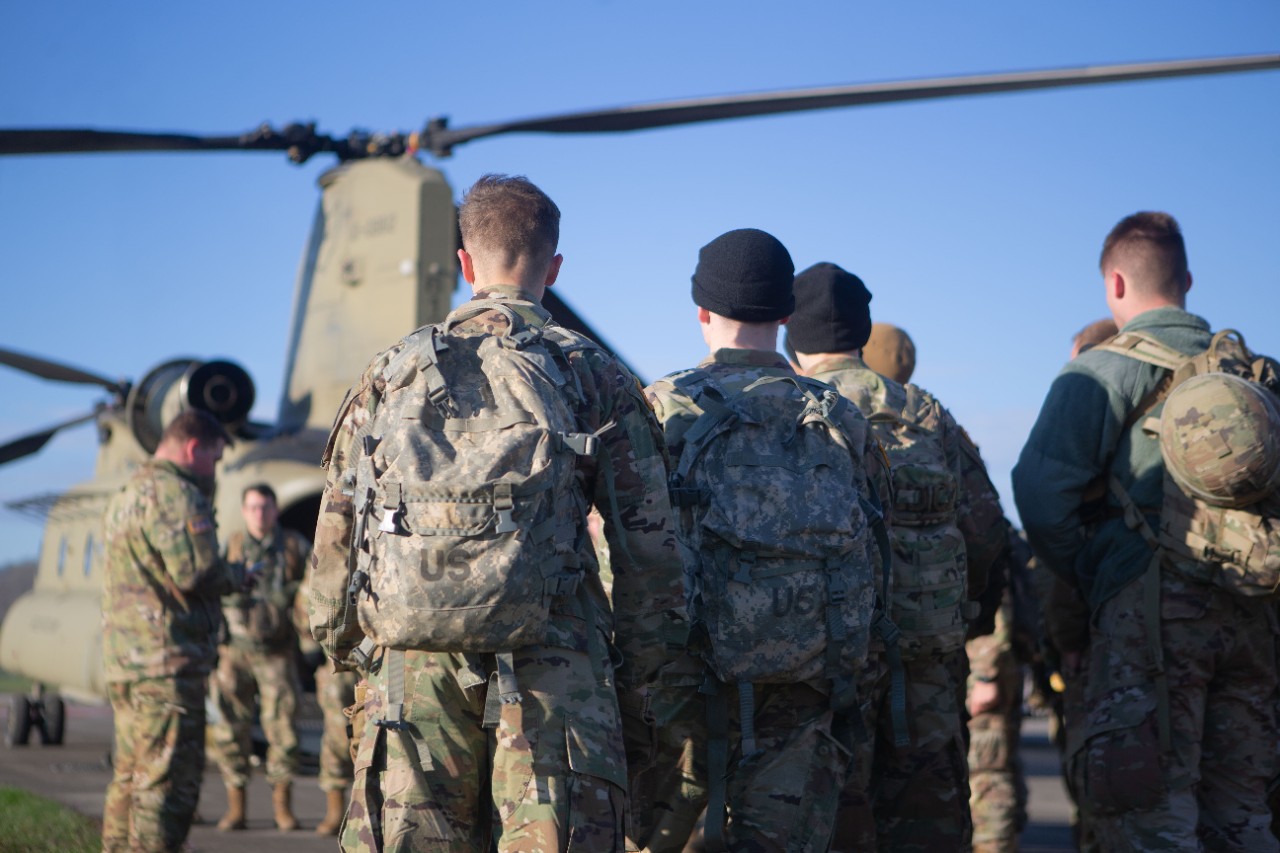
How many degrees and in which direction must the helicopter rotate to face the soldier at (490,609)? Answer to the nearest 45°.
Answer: approximately 135° to its left

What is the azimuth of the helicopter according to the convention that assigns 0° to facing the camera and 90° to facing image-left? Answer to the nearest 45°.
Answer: approximately 135°

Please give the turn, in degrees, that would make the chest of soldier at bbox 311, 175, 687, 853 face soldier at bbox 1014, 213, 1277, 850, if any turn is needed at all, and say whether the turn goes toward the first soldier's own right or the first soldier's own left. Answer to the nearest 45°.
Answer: approximately 45° to the first soldier's own right

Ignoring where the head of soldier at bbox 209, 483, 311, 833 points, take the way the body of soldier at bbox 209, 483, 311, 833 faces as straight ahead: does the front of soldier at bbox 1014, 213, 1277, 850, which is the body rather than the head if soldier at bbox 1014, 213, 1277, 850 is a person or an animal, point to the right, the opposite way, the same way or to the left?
the opposite way

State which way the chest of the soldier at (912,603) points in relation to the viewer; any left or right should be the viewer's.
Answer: facing away from the viewer and to the left of the viewer

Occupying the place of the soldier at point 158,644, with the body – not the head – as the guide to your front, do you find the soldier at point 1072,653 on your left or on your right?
on your right

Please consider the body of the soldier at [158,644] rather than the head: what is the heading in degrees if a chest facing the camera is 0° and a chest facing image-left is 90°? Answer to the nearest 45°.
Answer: approximately 225°

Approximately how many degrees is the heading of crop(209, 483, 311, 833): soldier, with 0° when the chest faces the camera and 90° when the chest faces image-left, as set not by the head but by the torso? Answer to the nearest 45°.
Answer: approximately 0°

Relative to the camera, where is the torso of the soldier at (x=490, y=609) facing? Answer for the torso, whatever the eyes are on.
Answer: away from the camera
